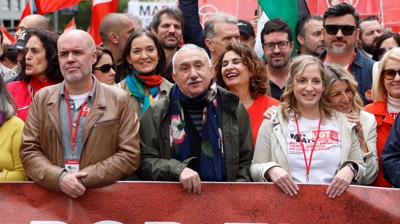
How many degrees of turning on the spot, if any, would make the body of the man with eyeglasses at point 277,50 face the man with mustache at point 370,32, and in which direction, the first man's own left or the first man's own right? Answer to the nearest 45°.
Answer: approximately 135° to the first man's own left

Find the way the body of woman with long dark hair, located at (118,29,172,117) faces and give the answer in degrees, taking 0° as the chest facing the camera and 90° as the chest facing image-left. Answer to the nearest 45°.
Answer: approximately 0°

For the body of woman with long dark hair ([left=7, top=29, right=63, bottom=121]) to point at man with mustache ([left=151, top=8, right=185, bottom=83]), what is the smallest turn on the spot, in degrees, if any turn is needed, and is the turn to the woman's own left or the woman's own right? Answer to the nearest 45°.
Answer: approximately 180°

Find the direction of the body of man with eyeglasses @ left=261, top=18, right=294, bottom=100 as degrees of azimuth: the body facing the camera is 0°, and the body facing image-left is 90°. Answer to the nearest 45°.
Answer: approximately 0°

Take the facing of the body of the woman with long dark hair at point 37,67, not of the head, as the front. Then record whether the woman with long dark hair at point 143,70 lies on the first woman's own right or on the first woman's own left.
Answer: on the first woman's own left

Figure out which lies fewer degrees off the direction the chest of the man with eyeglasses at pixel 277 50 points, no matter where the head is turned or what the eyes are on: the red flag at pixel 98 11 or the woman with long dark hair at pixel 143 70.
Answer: the woman with long dark hair

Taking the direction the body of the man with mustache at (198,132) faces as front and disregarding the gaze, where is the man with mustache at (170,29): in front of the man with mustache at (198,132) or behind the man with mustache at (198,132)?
behind

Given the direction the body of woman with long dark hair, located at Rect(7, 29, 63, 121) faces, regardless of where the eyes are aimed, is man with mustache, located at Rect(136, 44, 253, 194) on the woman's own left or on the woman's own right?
on the woman's own left

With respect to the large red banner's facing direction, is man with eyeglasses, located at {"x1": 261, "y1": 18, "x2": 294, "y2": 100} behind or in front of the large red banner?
behind
